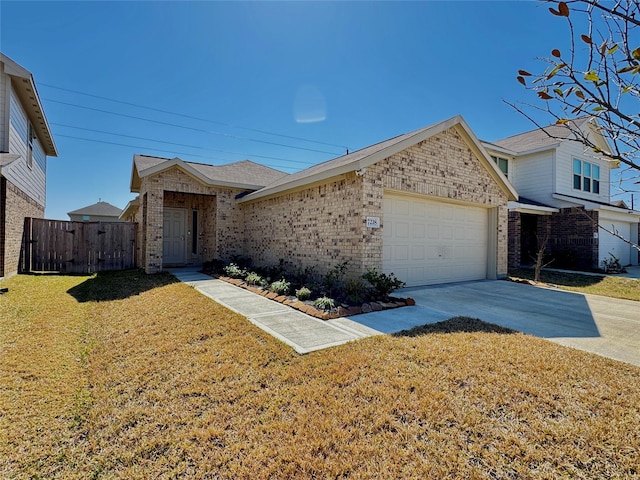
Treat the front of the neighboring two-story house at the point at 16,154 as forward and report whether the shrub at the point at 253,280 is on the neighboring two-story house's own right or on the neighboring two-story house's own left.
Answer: on the neighboring two-story house's own left

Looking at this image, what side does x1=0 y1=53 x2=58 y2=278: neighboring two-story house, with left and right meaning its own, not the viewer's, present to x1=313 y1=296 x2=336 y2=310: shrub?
left

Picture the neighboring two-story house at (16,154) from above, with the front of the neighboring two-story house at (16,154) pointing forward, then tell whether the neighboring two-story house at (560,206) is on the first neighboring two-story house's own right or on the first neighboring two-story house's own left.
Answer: on the first neighboring two-story house's own left

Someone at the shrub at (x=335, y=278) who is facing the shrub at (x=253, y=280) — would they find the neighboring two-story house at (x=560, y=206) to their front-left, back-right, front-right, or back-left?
back-right

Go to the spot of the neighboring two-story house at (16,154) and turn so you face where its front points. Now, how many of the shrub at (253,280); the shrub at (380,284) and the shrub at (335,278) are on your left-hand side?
3

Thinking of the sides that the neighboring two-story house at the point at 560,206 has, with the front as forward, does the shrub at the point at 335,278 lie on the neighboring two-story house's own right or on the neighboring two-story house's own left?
on the neighboring two-story house's own right

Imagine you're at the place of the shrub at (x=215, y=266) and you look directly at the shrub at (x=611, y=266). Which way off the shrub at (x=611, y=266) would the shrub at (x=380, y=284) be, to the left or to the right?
right

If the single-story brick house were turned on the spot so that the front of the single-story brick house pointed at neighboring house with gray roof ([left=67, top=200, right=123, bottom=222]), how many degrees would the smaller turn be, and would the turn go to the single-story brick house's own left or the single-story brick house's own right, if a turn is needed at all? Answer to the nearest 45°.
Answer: approximately 180°
